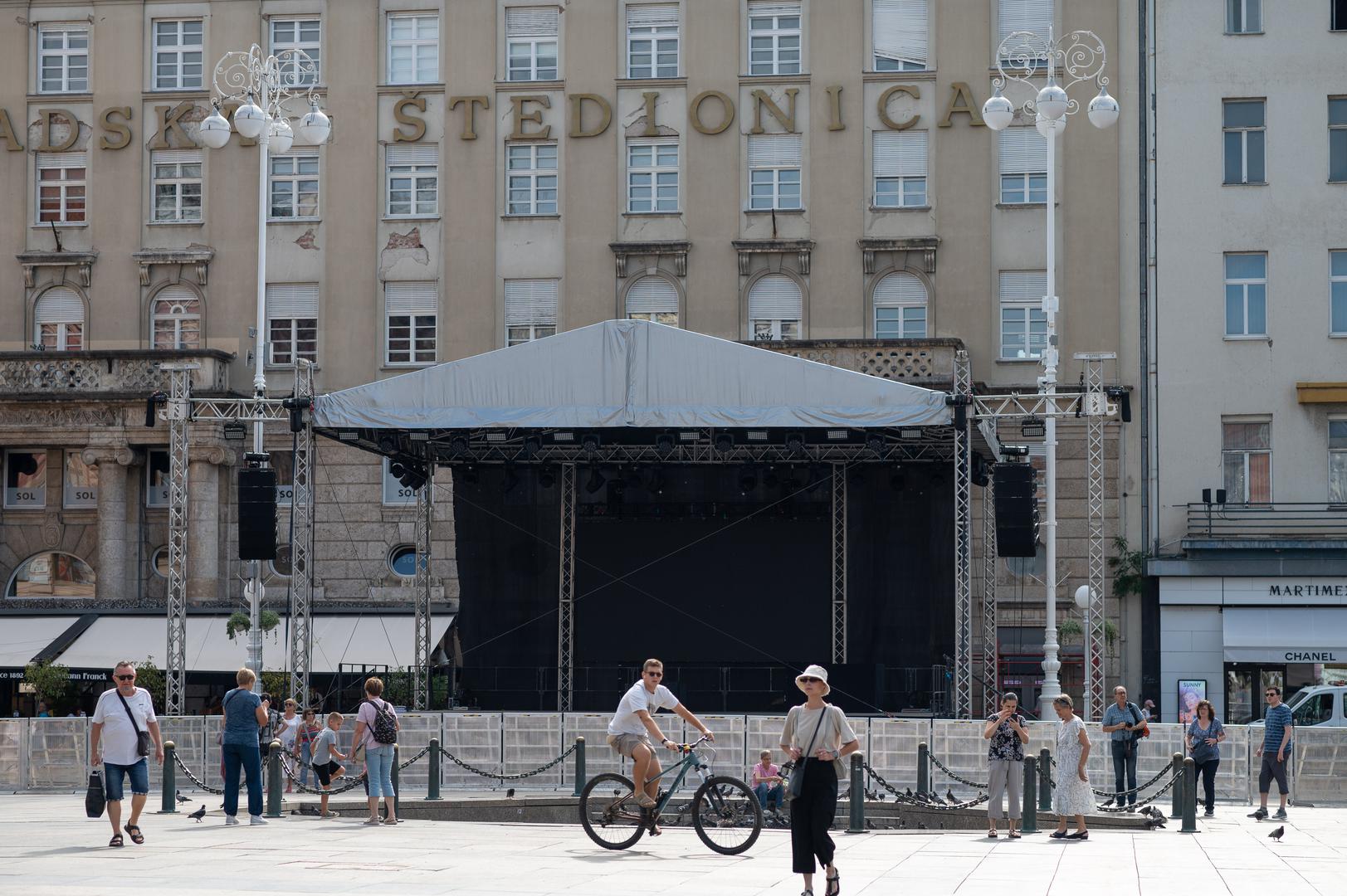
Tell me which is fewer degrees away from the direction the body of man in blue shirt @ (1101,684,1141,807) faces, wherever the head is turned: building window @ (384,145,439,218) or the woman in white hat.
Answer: the woman in white hat

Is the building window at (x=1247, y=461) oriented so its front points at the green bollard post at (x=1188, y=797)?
yes

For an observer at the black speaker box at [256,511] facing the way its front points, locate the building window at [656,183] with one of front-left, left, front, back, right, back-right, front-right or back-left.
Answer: back-left

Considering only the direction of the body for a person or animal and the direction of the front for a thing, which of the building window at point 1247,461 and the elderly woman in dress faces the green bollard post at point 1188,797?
the building window

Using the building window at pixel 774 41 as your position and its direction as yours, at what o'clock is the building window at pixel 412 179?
the building window at pixel 412 179 is roughly at 3 o'clock from the building window at pixel 774 41.

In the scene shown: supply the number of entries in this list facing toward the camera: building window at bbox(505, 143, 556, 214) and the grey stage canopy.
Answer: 2

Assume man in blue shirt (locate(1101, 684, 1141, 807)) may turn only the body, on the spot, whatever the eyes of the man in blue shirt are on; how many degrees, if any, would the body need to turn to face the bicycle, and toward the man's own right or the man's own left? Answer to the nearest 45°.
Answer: approximately 45° to the man's own right

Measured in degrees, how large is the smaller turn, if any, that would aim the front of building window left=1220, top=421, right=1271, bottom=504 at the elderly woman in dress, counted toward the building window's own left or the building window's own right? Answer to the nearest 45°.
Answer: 0° — it already faces them

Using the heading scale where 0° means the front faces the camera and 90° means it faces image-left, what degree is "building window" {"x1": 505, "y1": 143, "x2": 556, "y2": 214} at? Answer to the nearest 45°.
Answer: approximately 0°

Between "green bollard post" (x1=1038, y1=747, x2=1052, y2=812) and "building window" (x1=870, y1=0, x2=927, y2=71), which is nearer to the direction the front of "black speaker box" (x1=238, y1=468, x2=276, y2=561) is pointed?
the green bollard post

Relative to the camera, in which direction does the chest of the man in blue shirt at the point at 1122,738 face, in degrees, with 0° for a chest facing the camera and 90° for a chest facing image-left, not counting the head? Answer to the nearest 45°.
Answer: approximately 0°

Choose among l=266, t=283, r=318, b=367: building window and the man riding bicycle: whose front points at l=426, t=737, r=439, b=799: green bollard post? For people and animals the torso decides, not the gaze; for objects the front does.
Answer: the building window

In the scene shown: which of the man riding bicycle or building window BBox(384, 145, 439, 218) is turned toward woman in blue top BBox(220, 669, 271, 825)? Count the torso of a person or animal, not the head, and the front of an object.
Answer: the building window
